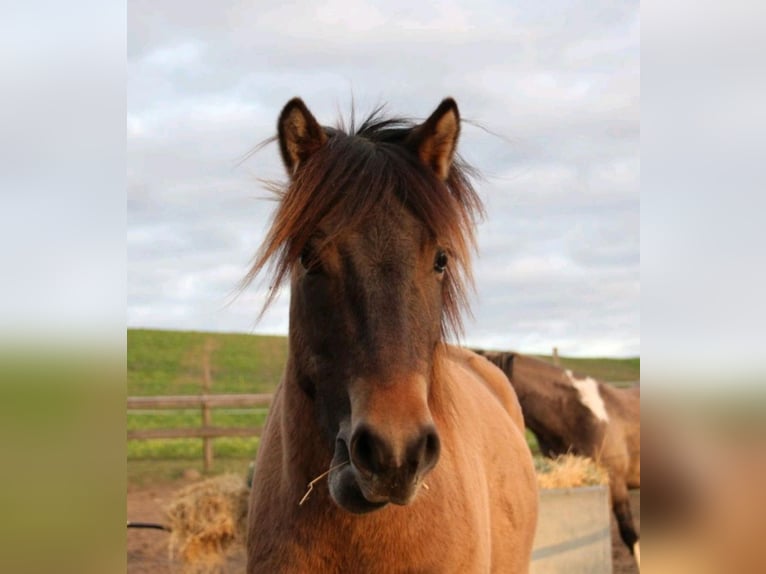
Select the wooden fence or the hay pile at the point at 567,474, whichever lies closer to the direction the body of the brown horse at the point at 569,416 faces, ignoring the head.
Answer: the wooden fence

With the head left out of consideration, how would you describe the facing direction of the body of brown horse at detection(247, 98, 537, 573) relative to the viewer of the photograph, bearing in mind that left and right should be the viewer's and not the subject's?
facing the viewer

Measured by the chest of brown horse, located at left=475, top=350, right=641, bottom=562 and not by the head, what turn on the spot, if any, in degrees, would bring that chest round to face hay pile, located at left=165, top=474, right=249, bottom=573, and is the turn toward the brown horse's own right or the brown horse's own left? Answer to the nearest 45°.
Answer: approximately 45° to the brown horse's own left

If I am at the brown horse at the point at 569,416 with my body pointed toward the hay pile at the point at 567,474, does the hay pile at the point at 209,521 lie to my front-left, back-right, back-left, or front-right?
front-right

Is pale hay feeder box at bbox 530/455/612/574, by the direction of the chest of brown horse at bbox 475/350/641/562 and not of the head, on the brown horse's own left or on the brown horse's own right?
on the brown horse's own left

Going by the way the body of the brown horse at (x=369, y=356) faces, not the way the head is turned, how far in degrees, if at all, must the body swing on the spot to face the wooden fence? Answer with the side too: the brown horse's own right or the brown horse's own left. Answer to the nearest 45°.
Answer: approximately 180°

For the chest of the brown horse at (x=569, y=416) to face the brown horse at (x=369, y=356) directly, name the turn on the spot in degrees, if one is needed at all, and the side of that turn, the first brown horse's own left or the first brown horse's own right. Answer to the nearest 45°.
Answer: approximately 90° to the first brown horse's own left

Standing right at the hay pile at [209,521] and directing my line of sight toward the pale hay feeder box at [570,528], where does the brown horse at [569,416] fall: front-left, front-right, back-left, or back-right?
front-left

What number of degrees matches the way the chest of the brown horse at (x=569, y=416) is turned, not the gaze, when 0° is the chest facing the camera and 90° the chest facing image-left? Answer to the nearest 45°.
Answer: approximately 90°

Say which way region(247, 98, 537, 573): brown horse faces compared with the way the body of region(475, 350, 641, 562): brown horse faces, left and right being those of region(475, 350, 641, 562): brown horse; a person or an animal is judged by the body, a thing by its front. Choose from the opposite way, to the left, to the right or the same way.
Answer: to the left

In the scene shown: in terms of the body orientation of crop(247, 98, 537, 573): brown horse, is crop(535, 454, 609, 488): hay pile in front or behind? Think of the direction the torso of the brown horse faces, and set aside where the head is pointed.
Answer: behind

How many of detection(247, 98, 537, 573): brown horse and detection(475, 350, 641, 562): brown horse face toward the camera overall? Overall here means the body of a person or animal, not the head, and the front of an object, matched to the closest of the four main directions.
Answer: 1
